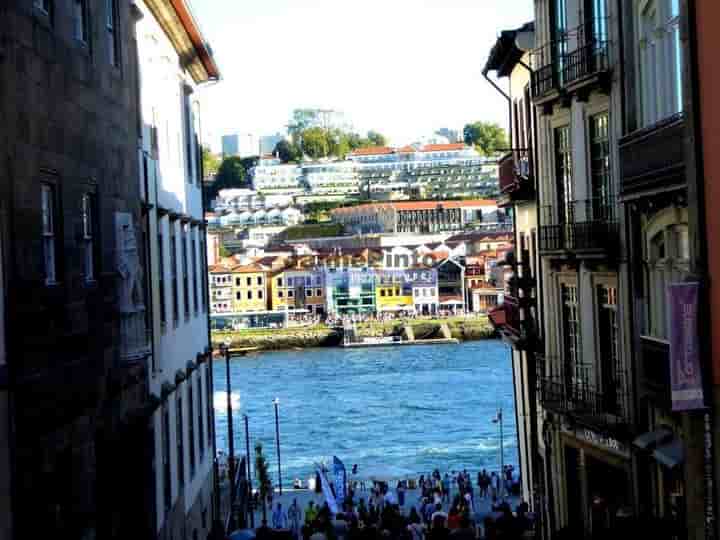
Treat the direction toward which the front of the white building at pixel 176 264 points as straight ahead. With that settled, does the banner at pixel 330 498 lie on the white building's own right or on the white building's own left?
on the white building's own left

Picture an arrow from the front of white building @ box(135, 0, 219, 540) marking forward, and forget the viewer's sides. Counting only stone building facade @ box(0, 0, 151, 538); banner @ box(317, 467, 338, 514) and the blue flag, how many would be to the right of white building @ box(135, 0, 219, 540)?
1

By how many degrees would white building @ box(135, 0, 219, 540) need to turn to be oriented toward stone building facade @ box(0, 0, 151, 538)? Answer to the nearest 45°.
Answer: approximately 90° to its right

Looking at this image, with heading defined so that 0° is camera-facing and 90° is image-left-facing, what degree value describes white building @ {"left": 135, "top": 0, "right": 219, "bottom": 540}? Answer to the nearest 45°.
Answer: approximately 270°

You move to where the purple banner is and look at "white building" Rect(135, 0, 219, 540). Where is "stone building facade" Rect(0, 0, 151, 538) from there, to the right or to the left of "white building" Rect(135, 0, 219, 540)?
left

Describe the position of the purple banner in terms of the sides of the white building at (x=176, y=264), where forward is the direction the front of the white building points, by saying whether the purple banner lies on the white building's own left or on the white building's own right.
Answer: on the white building's own right
